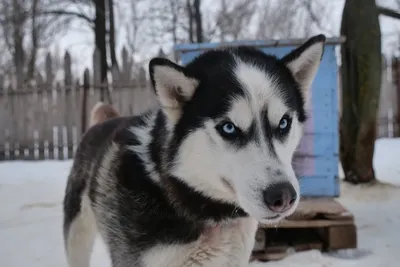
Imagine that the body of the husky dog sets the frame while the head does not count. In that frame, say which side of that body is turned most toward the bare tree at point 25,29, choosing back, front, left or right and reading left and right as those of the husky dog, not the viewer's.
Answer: back

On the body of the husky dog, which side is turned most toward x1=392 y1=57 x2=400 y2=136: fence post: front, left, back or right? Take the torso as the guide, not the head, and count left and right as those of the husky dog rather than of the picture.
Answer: left

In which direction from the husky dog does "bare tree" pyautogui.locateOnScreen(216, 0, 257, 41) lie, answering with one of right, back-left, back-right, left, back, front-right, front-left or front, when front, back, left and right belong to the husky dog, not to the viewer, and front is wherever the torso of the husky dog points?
back-left

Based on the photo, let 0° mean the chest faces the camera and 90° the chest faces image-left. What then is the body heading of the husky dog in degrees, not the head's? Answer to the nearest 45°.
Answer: approximately 315°

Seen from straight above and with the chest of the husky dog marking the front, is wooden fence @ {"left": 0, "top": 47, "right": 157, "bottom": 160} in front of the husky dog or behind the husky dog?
behind

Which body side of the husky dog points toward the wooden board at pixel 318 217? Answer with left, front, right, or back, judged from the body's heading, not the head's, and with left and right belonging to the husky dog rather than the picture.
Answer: left

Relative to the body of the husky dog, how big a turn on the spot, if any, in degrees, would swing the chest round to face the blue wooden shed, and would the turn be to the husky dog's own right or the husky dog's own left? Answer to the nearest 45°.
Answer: approximately 90° to the husky dog's own left

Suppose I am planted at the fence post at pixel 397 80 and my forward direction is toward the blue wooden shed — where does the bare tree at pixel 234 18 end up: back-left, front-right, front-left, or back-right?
back-right

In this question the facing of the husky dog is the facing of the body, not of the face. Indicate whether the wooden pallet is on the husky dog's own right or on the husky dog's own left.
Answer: on the husky dog's own left
